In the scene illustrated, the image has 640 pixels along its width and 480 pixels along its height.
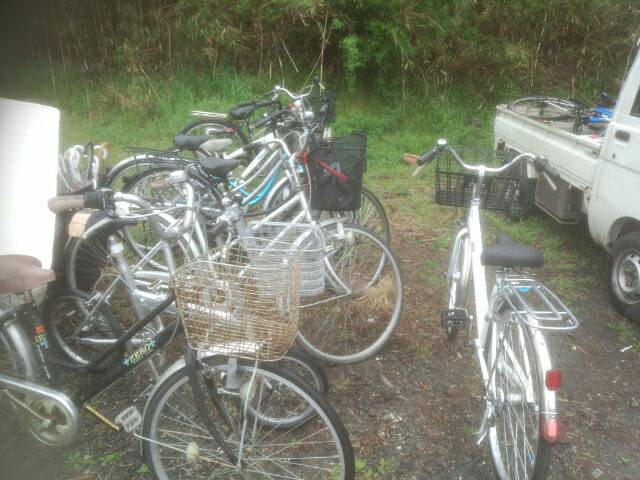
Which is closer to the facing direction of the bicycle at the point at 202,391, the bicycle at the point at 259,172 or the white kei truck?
the white kei truck

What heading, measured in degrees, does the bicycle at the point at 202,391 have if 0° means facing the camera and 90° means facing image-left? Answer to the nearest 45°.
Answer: approximately 315°

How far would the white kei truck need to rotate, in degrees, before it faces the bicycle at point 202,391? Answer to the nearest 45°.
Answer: approximately 90° to its right

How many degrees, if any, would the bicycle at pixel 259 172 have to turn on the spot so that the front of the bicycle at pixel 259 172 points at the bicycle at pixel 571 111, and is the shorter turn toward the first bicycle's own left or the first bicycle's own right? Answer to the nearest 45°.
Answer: approximately 45° to the first bicycle's own left

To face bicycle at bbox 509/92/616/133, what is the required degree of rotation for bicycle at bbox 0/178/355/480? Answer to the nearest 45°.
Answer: approximately 90° to its left

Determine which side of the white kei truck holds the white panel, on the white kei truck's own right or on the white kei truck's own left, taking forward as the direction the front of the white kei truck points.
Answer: on the white kei truck's own right

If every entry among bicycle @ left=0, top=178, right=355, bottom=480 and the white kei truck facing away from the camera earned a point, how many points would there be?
0

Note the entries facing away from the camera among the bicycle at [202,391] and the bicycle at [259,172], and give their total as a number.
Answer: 0

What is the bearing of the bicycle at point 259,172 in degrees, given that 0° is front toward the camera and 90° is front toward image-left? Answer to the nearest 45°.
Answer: approximately 315°
